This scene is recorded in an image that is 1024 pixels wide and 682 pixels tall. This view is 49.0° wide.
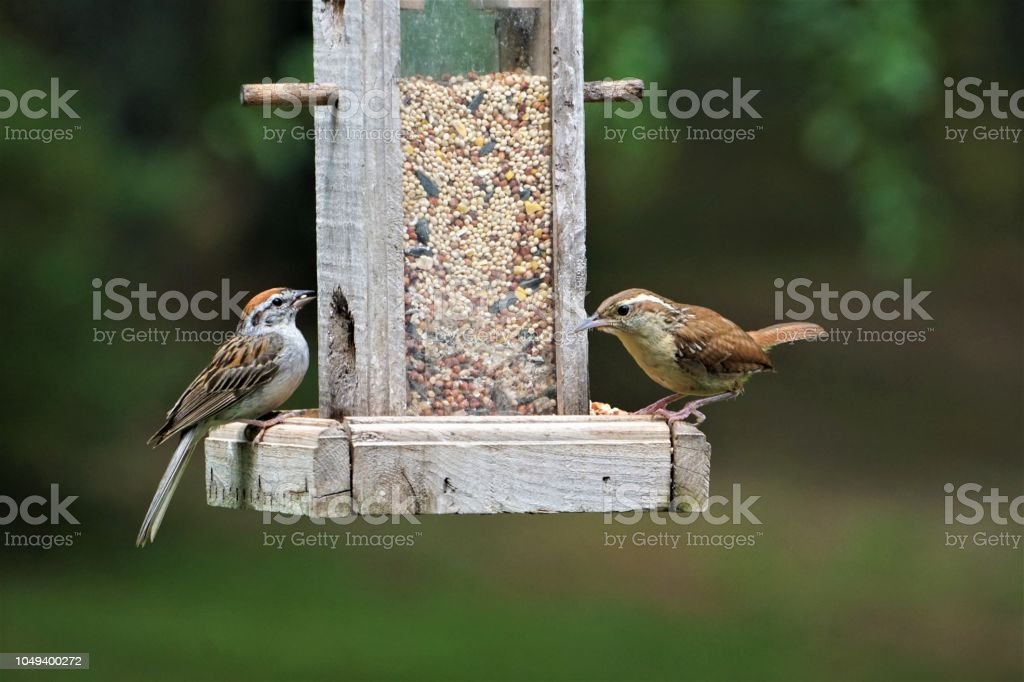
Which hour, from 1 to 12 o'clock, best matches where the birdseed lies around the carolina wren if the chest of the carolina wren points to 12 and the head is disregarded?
The birdseed is roughly at 11 o'clock from the carolina wren.

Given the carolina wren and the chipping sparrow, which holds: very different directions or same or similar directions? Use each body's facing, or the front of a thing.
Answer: very different directions

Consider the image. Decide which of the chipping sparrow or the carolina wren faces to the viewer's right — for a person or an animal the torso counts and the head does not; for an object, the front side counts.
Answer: the chipping sparrow

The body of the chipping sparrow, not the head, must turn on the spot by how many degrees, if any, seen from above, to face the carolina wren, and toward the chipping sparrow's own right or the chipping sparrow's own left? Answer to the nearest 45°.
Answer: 0° — it already faces it

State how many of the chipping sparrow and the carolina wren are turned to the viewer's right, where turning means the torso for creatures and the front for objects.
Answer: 1

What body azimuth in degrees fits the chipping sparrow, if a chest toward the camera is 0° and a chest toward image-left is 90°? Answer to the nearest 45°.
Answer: approximately 270°

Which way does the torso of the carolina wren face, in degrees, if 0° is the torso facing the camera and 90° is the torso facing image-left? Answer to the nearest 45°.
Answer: approximately 90°
